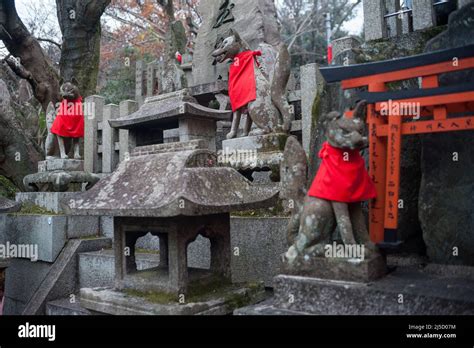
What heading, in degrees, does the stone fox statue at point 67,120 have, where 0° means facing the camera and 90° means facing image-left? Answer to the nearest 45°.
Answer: approximately 315°
